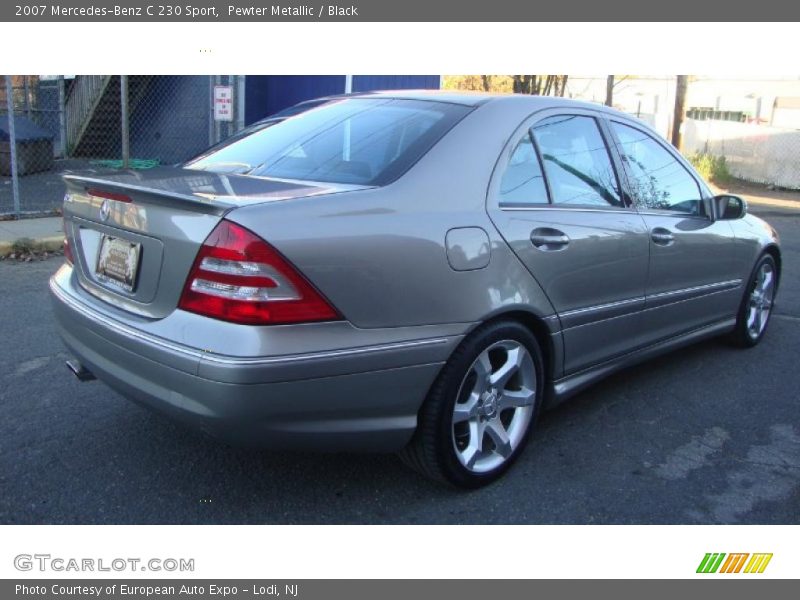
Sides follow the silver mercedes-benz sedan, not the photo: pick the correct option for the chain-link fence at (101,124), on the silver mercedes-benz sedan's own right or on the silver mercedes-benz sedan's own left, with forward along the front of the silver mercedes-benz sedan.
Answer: on the silver mercedes-benz sedan's own left

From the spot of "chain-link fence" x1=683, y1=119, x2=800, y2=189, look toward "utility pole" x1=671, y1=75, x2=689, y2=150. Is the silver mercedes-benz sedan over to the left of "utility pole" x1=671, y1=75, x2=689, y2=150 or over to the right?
left

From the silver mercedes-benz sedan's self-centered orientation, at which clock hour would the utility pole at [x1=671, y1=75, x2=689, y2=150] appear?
The utility pole is roughly at 11 o'clock from the silver mercedes-benz sedan.

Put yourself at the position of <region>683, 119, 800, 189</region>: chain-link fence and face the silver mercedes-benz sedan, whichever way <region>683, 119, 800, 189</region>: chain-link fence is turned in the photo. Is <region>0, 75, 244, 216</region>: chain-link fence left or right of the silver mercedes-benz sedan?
right

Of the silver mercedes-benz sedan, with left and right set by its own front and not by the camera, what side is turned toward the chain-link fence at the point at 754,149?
front

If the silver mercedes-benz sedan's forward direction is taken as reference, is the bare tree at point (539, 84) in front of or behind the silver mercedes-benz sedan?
in front

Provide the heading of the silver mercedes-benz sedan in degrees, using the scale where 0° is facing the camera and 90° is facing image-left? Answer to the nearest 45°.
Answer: approximately 225°
